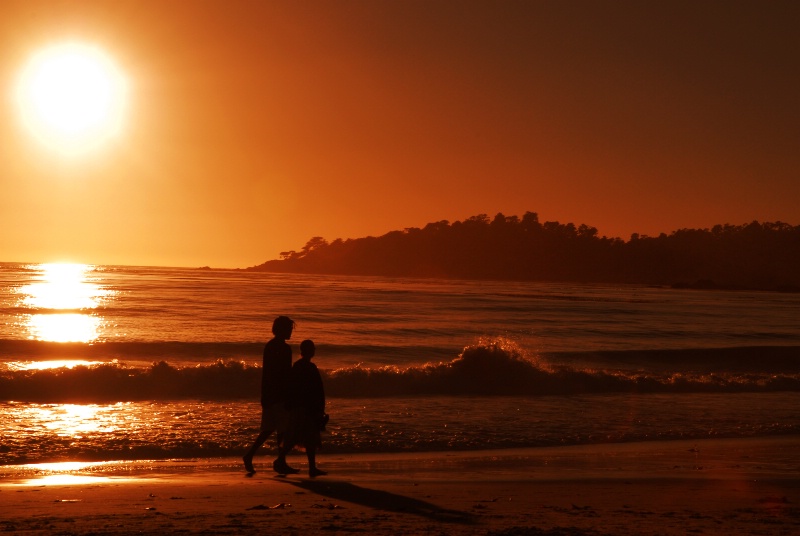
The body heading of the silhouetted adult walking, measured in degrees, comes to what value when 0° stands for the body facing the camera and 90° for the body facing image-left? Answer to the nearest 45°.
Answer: approximately 270°

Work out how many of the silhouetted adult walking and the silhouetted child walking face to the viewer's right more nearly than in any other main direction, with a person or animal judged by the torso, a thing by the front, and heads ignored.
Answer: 2

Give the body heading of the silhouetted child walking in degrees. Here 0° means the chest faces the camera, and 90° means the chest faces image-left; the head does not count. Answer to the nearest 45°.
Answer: approximately 270°

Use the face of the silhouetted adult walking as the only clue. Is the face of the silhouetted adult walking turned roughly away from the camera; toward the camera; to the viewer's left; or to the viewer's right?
to the viewer's right
